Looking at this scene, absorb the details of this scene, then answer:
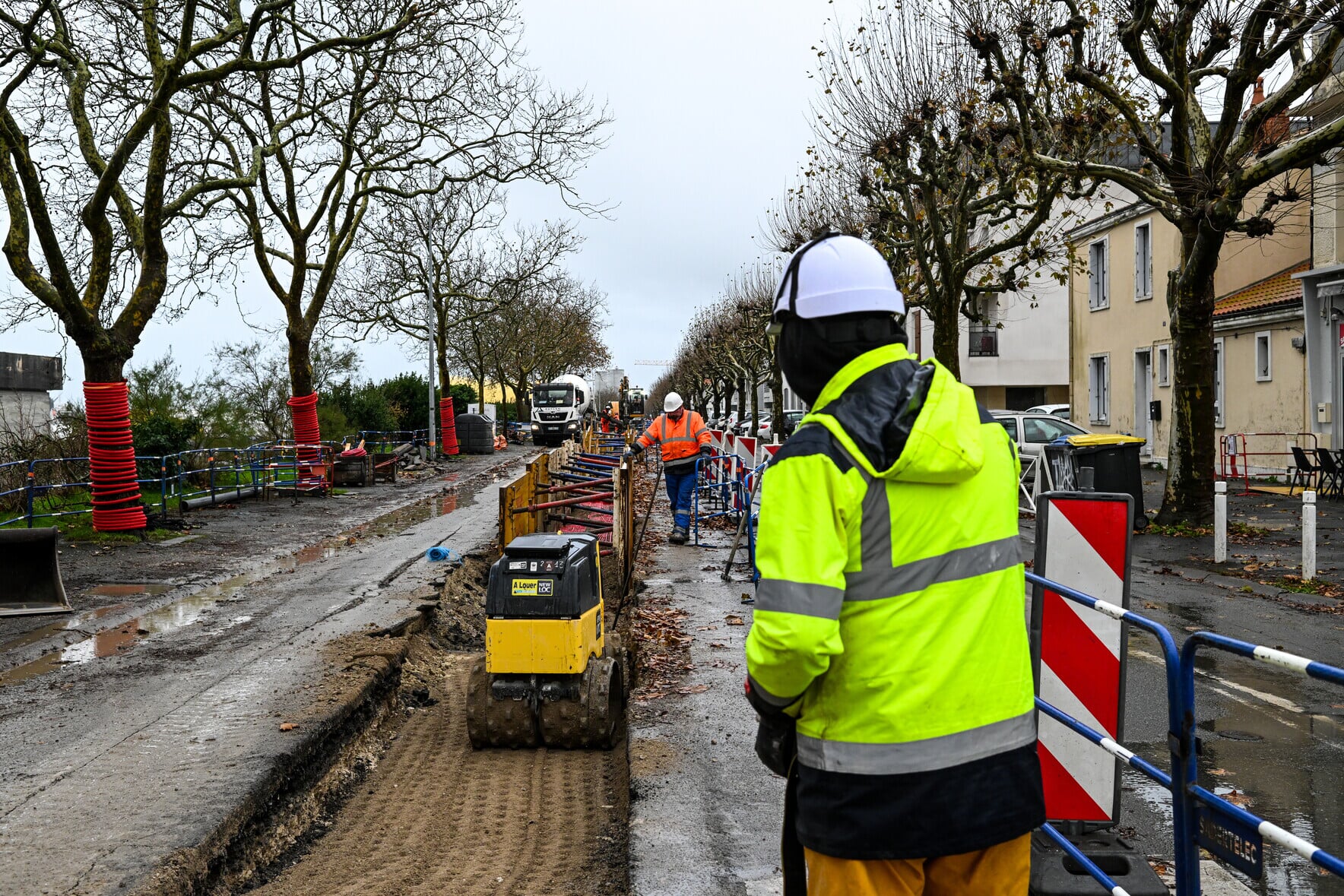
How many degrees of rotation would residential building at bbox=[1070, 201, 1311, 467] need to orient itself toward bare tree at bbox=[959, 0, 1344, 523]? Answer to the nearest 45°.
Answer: approximately 45° to its left

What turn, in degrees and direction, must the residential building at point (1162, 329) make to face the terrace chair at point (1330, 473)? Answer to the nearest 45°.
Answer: approximately 45° to its left

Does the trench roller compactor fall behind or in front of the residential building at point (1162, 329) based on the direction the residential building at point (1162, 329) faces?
in front

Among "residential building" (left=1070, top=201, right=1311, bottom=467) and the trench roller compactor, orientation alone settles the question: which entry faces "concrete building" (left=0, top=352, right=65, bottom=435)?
"residential building" (left=1070, top=201, right=1311, bottom=467)

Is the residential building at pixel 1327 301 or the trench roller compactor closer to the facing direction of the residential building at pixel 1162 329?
the trench roller compactor

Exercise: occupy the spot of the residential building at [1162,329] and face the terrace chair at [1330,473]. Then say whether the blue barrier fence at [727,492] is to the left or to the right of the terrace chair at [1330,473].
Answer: right

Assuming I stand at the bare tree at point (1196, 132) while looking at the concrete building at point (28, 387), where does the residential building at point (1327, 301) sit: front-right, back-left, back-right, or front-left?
back-right

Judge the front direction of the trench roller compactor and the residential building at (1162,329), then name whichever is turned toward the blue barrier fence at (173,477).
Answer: the residential building

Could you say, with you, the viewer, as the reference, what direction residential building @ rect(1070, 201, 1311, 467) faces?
facing the viewer and to the left of the viewer
